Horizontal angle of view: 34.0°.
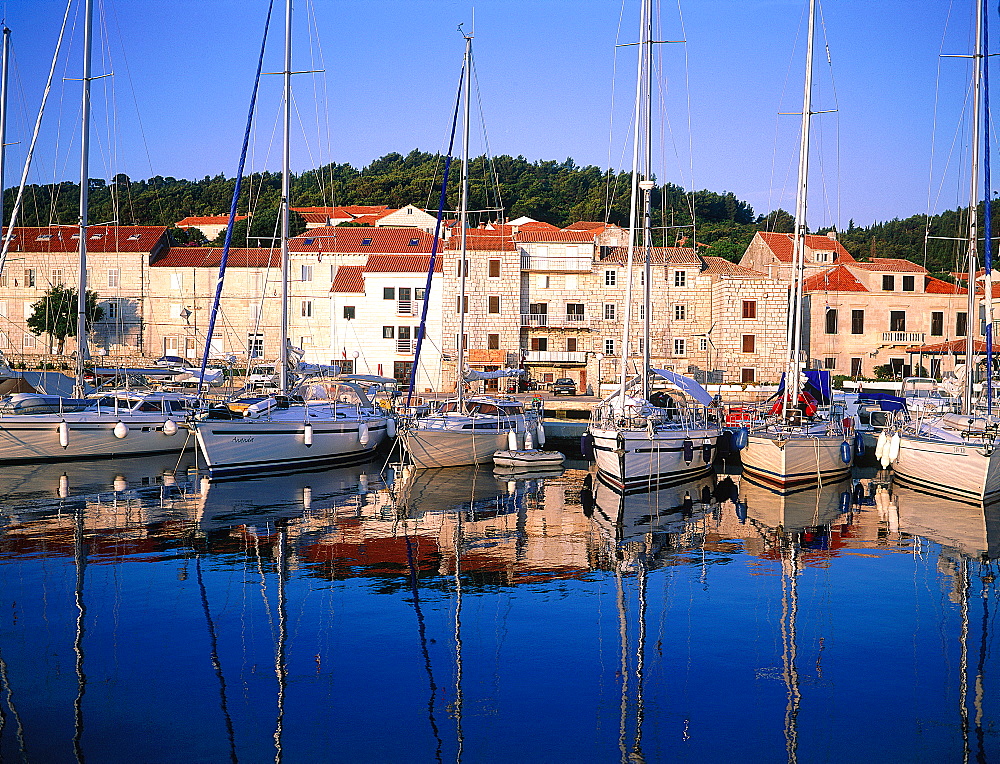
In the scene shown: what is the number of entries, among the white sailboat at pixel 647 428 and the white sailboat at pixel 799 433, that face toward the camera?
2

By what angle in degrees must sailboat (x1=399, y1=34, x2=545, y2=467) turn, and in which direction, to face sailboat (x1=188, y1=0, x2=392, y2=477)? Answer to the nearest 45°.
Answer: approximately 45° to its right

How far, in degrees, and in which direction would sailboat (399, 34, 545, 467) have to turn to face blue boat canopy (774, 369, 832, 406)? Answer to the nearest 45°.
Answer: approximately 135° to its left

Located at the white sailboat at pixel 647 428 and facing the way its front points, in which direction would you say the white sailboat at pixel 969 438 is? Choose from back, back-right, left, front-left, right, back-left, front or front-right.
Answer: left

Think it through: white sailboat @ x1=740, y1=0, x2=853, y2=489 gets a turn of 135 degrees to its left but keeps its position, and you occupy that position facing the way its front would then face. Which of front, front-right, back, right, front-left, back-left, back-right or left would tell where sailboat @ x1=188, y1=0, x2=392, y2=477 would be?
back-left

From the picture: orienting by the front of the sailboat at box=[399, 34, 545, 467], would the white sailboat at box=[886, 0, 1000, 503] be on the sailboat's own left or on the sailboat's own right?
on the sailboat's own left

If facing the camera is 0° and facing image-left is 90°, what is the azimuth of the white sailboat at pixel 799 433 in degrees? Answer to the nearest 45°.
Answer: approximately 0°
